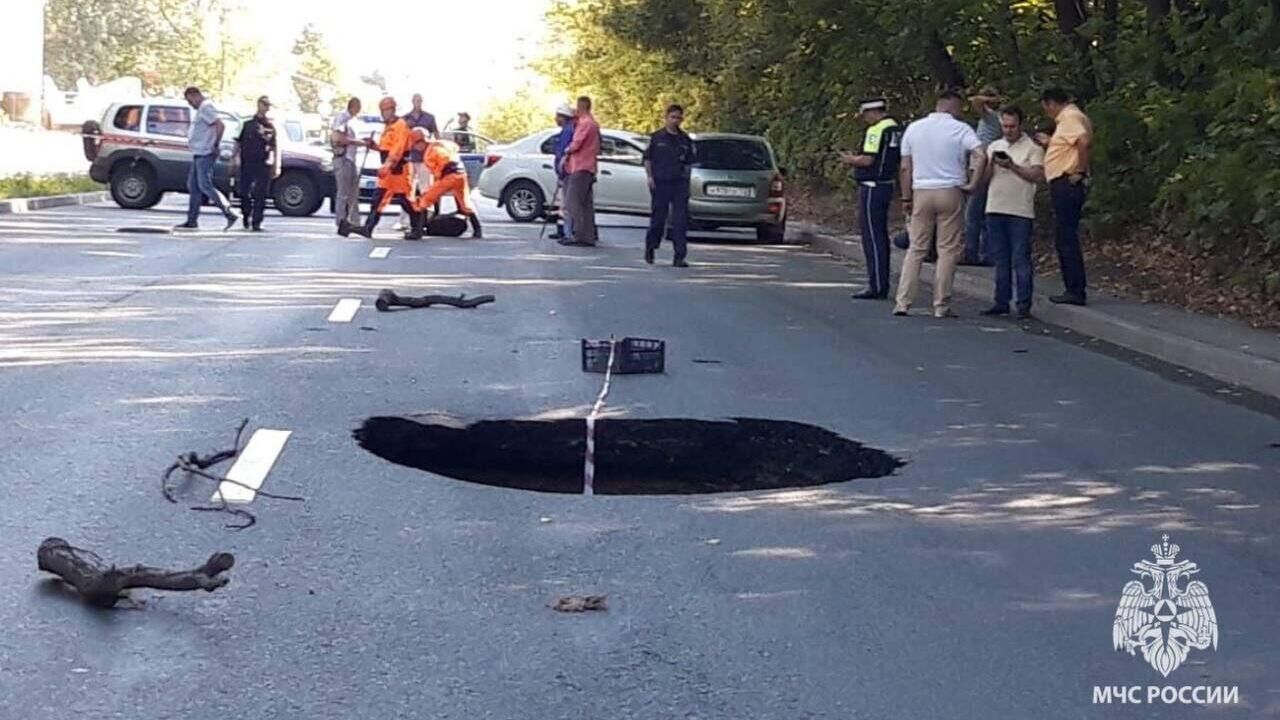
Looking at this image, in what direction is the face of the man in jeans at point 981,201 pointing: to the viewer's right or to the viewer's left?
to the viewer's left

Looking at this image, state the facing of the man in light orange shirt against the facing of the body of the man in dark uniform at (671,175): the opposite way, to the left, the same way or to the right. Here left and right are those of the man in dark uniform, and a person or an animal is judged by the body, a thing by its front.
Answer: to the right

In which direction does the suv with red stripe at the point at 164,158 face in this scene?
to the viewer's right

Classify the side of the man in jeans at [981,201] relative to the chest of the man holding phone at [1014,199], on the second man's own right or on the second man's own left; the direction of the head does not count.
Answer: on the second man's own right

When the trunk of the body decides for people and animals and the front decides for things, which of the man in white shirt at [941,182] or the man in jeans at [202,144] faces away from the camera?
the man in white shirt

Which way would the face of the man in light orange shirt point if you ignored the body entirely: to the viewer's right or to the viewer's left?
to the viewer's left

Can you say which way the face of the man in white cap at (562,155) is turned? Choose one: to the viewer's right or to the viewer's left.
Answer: to the viewer's left

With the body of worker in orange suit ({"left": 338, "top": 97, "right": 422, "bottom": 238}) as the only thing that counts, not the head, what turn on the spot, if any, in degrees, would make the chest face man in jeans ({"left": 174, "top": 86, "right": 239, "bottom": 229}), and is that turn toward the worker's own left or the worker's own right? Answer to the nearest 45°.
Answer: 0° — they already face them

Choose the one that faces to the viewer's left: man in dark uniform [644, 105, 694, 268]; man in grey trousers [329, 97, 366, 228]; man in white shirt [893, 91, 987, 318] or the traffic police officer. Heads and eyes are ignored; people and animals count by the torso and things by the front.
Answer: the traffic police officer

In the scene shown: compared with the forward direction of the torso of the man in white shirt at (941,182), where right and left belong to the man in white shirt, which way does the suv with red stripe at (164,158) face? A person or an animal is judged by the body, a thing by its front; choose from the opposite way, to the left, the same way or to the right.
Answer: to the right

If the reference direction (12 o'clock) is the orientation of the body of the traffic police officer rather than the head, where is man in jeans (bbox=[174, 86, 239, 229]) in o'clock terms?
The man in jeans is roughly at 1 o'clock from the traffic police officer.

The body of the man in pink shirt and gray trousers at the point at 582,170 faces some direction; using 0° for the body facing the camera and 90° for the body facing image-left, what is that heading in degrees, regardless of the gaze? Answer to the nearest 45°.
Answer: approximately 90°

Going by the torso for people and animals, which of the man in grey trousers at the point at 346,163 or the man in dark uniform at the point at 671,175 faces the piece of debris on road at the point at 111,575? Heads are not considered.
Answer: the man in dark uniform

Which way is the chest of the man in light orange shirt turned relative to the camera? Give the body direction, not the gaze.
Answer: to the viewer's left
